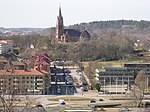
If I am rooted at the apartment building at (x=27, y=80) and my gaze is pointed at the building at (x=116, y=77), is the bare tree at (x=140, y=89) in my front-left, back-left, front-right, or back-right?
front-right

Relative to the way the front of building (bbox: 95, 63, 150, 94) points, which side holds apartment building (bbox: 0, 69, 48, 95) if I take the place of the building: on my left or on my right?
on my right

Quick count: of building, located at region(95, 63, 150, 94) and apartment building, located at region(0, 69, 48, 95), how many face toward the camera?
2

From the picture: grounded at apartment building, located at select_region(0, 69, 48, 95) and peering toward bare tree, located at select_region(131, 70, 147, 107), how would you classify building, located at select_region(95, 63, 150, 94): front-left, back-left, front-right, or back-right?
front-left

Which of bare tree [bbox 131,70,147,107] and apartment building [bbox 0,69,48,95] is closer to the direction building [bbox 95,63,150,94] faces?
the bare tree

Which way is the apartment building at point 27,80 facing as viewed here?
toward the camera

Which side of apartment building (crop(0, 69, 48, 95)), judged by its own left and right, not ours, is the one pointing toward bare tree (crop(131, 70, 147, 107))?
left

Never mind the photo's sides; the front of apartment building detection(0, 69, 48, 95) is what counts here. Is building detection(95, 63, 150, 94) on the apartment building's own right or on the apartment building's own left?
on the apartment building's own left

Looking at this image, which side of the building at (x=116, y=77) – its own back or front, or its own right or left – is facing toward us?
front

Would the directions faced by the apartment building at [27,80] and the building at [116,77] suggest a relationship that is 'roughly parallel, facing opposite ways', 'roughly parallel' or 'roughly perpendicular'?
roughly parallel
